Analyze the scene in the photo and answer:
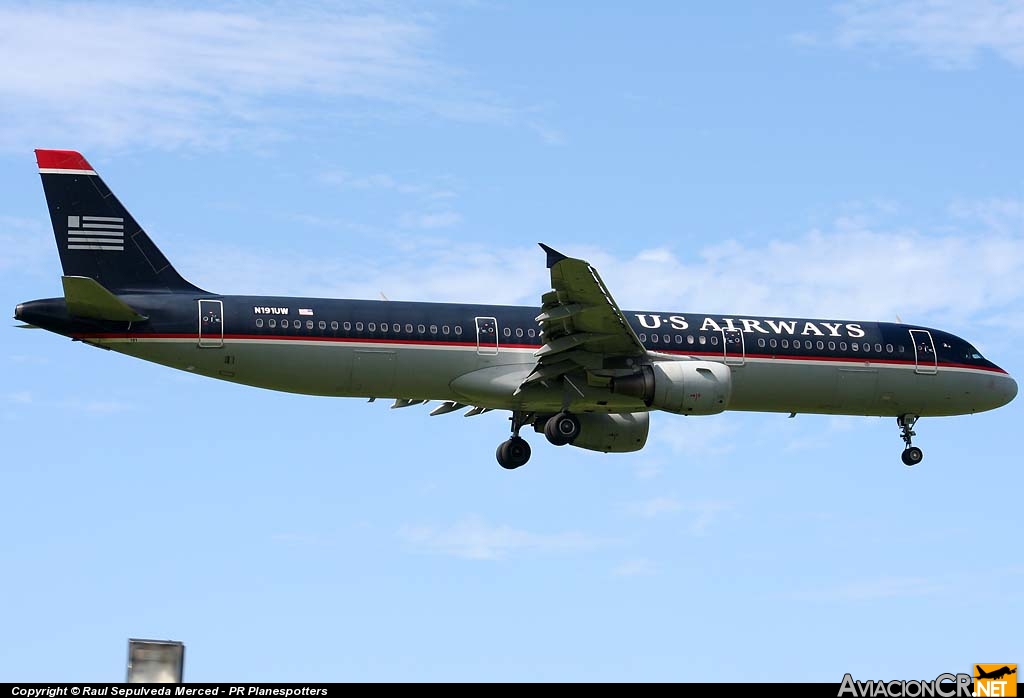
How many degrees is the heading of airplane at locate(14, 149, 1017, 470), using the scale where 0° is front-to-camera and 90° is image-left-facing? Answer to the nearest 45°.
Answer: approximately 270°
